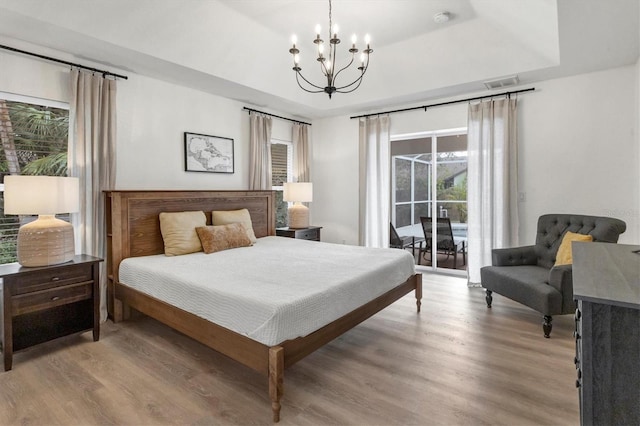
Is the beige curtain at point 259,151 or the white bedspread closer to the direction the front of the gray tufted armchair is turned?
the white bedspread

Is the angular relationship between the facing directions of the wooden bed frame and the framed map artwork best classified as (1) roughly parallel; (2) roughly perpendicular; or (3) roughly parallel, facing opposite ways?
roughly parallel

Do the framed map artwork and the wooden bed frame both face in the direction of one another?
no

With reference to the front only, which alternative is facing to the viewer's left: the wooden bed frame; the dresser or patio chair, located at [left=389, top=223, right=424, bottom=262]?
the dresser

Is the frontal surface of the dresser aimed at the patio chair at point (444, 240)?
no

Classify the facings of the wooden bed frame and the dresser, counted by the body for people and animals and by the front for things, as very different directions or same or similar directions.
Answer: very different directions

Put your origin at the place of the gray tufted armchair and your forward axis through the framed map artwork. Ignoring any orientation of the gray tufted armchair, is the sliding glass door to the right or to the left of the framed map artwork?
right

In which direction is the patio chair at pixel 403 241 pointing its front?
to the viewer's right

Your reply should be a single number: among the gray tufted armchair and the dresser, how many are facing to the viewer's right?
0

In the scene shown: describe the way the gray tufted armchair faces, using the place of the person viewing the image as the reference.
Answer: facing the viewer and to the left of the viewer

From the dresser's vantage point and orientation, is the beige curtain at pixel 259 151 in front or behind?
in front

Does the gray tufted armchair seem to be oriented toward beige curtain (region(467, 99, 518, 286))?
no

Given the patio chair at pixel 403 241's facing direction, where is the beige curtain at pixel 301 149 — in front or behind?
behind

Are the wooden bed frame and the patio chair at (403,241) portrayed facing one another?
no
